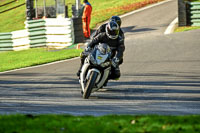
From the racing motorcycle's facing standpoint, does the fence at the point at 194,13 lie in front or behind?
behind

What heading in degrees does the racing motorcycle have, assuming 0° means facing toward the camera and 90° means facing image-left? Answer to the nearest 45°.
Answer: approximately 0°

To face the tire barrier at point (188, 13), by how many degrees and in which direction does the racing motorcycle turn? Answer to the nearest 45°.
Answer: approximately 180°

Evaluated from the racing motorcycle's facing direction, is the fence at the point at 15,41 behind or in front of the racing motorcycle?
behind

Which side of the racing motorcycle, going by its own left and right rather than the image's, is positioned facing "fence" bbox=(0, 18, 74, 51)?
back
